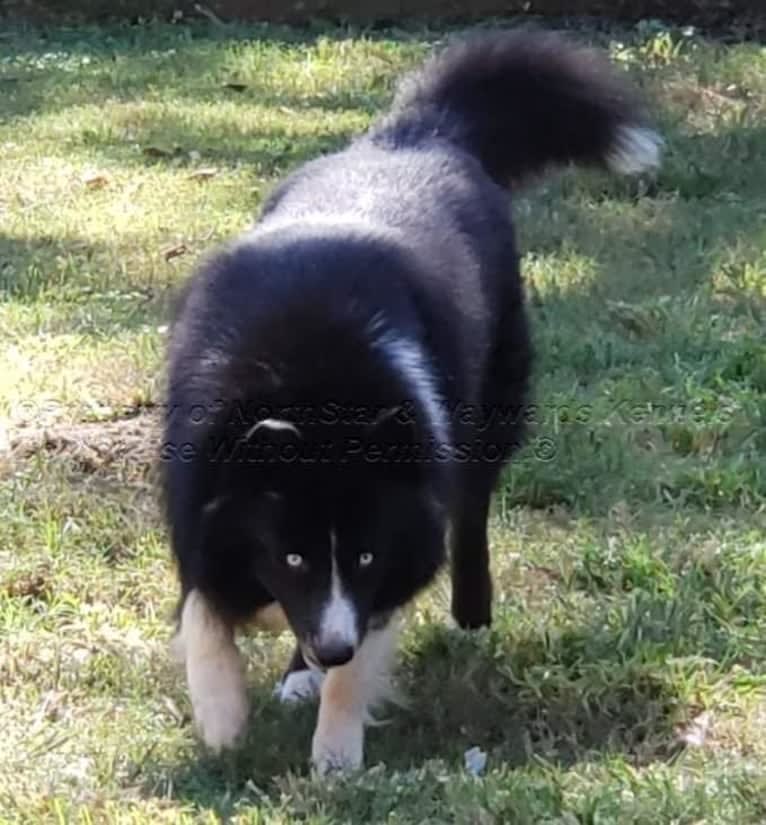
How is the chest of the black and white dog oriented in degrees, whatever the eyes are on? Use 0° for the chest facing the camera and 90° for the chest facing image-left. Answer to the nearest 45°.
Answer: approximately 0°

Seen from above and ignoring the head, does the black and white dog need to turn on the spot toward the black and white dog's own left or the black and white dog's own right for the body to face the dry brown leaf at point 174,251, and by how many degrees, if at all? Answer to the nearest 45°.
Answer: approximately 180°

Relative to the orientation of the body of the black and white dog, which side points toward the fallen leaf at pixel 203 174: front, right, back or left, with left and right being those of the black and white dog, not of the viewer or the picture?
back

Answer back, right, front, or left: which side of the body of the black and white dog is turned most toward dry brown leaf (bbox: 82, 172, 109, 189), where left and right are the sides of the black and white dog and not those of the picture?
back

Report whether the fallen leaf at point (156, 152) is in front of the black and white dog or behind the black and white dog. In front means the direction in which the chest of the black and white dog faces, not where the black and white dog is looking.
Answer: behind
